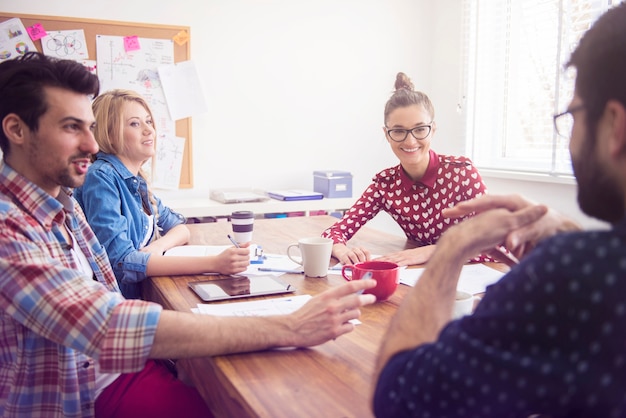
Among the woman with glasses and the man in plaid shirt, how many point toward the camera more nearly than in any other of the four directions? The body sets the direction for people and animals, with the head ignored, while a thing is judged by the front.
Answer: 1

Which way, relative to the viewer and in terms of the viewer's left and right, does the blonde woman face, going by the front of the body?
facing the viewer and to the right of the viewer

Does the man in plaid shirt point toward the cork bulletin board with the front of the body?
no

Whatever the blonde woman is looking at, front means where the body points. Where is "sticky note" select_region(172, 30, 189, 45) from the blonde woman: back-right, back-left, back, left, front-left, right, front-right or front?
back-left

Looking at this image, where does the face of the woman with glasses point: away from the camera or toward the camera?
toward the camera

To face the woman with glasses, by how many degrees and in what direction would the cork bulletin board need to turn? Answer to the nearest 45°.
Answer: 0° — it already faces them

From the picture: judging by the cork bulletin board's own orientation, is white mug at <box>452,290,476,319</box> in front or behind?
in front

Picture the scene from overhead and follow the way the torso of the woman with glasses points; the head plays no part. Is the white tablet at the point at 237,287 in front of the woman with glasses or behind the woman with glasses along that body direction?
in front

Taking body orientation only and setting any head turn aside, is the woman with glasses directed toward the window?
no

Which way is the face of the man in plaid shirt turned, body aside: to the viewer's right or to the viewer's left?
to the viewer's right

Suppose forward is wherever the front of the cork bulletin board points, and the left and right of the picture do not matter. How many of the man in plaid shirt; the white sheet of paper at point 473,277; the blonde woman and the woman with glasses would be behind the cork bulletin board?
0

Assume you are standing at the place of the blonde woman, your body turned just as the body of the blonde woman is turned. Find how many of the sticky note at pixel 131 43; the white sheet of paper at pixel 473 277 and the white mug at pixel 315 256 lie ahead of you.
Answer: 2

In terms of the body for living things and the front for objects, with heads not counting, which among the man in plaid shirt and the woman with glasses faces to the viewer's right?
the man in plaid shirt

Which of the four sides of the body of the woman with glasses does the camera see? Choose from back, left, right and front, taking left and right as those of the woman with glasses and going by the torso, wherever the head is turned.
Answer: front

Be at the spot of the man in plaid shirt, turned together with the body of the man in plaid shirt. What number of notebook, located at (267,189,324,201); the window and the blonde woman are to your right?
0

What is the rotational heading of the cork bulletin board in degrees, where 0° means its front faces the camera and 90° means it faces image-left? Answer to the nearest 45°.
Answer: approximately 315°

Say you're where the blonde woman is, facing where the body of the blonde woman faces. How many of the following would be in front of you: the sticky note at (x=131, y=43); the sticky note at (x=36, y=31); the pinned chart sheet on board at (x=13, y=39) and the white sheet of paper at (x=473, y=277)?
1

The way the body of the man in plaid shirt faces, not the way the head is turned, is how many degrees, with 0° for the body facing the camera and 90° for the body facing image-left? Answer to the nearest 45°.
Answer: approximately 270°
